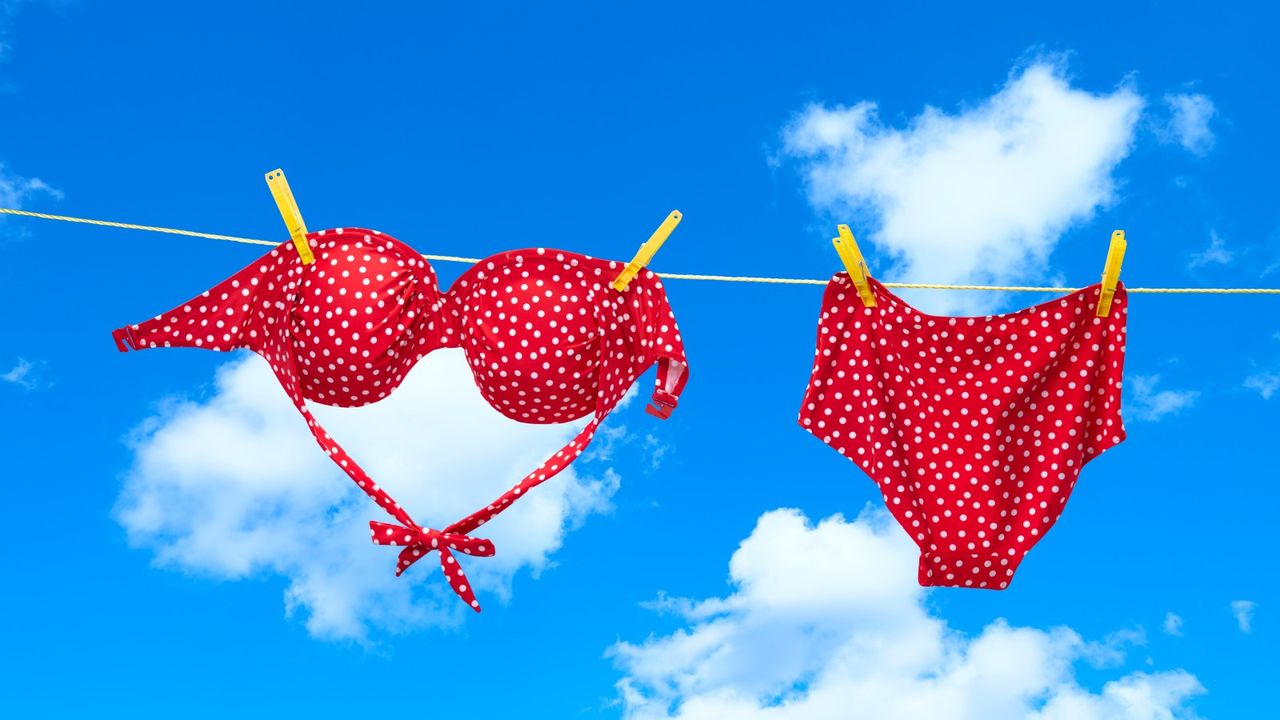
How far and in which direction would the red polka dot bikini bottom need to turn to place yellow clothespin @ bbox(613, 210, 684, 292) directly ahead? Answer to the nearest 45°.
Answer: approximately 45° to its right

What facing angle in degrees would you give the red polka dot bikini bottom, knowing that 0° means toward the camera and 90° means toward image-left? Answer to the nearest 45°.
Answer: approximately 0°

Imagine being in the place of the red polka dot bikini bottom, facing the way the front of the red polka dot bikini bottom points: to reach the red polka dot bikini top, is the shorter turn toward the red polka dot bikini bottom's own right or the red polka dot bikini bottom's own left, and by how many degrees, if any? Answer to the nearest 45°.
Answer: approximately 45° to the red polka dot bikini bottom's own right
